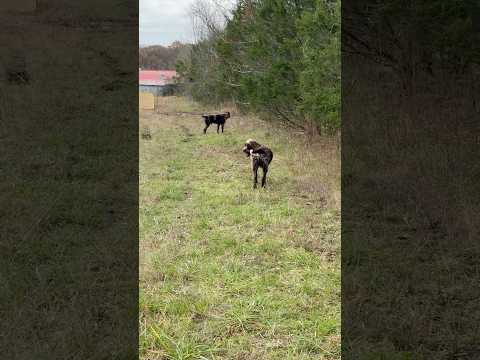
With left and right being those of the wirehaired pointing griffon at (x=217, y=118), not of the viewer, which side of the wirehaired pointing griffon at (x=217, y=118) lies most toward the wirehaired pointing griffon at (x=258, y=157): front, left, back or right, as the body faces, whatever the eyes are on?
right

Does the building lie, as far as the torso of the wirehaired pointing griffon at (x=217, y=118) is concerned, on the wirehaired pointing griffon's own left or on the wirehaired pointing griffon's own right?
on the wirehaired pointing griffon's own left

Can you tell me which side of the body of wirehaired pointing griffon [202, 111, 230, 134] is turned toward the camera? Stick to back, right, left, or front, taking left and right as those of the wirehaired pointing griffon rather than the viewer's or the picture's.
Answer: right
